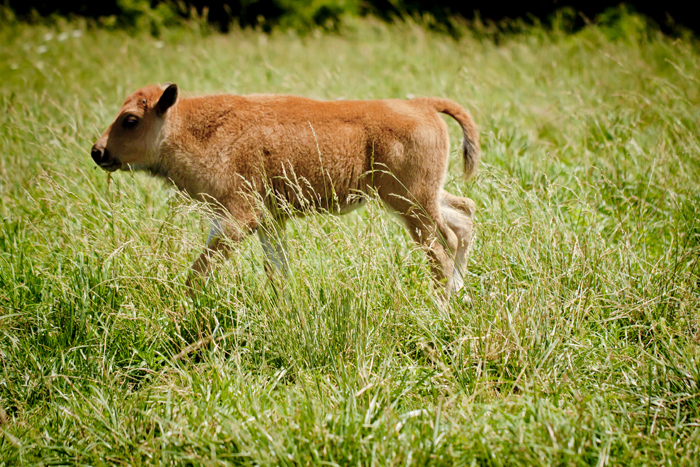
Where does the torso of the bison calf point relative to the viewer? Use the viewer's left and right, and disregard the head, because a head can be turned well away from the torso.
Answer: facing to the left of the viewer
